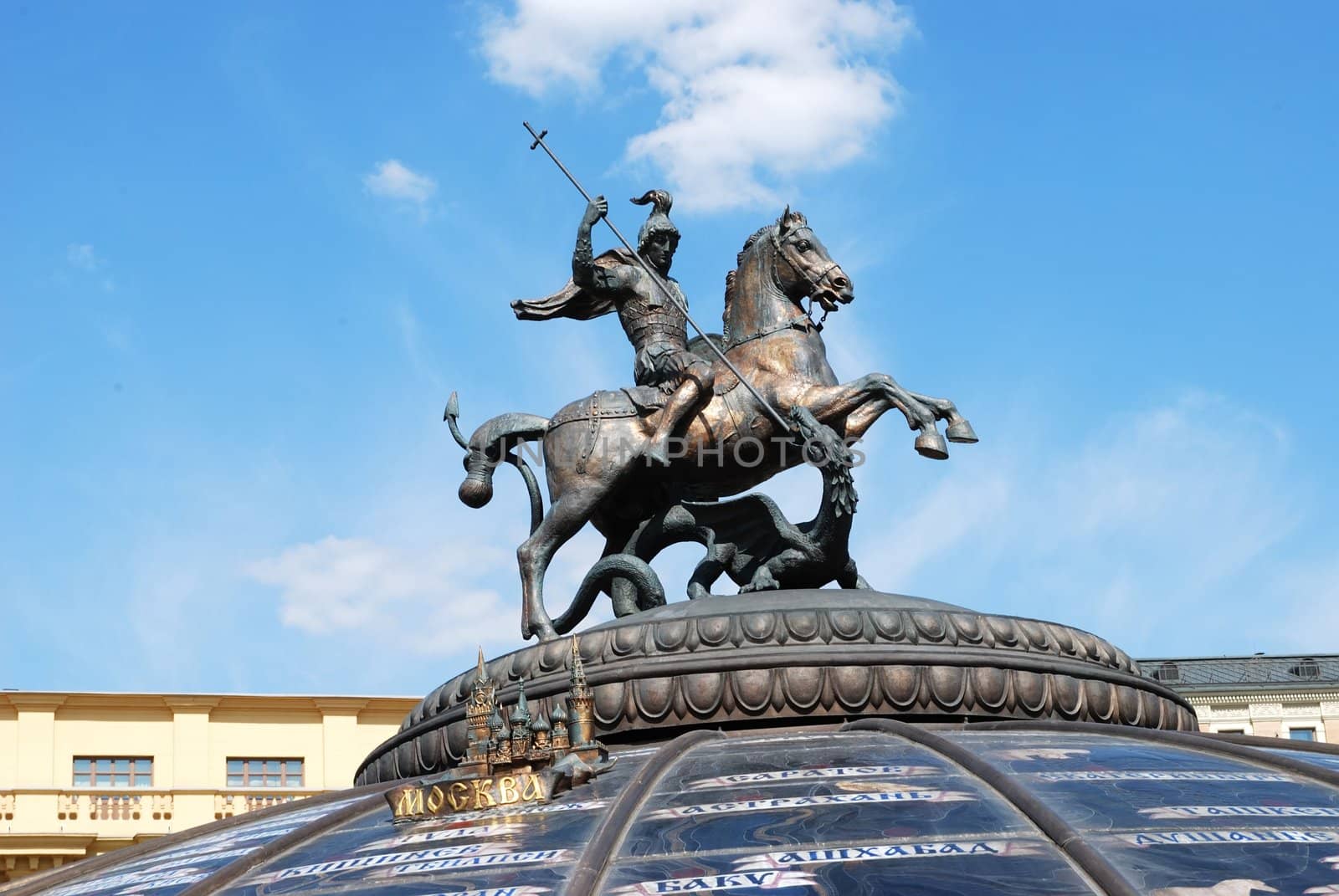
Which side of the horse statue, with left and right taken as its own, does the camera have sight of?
right
